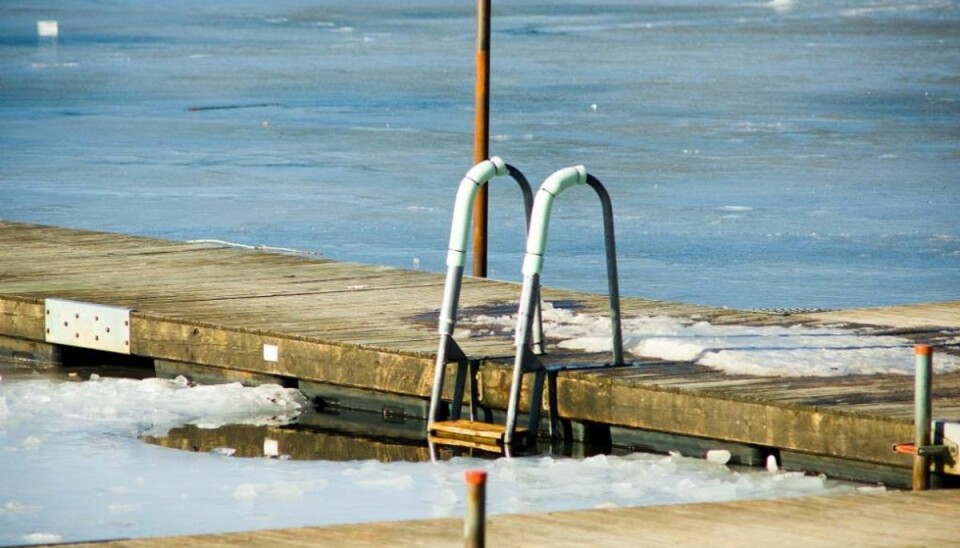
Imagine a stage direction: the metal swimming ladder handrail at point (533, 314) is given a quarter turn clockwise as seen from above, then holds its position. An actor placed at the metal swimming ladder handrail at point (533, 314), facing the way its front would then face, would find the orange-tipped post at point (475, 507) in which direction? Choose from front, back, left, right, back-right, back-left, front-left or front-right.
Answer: back-left

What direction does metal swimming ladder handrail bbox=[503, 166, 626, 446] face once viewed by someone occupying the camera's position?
facing the viewer and to the left of the viewer

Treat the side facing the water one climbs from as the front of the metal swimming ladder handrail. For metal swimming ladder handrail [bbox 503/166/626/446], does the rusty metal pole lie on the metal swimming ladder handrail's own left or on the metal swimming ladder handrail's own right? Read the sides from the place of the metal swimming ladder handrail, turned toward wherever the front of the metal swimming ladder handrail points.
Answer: on the metal swimming ladder handrail's own right
